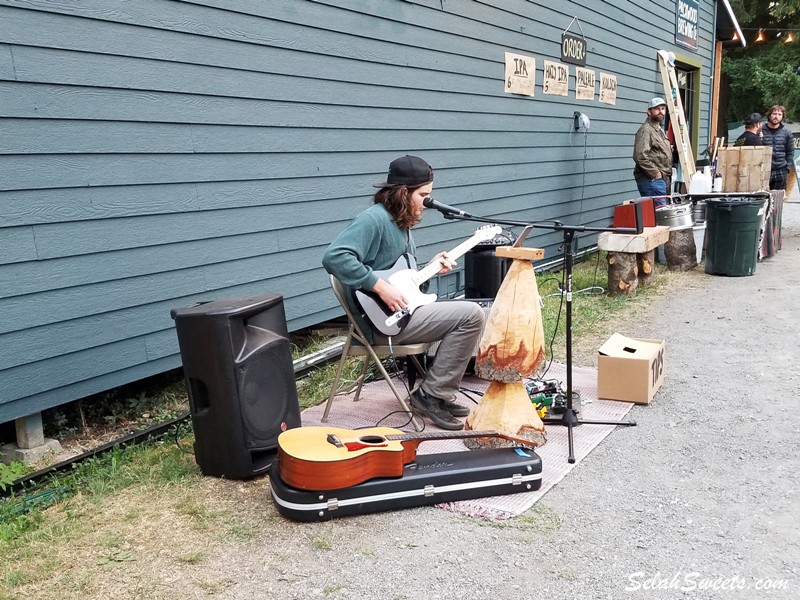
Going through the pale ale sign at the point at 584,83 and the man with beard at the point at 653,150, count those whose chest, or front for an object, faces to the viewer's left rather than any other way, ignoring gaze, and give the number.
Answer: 0

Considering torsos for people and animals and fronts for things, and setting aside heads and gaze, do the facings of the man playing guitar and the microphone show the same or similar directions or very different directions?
very different directions

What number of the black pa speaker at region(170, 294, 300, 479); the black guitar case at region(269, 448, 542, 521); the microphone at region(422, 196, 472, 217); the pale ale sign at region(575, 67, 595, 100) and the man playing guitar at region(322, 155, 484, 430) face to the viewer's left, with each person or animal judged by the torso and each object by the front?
1

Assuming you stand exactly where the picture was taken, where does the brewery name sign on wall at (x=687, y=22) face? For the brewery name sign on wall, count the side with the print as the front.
facing the viewer and to the right of the viewer

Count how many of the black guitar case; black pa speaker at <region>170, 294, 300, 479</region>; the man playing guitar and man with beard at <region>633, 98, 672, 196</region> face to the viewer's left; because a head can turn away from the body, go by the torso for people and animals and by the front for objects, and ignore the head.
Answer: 0

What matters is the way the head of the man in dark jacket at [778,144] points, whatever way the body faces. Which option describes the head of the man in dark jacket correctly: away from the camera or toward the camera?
toward the camera

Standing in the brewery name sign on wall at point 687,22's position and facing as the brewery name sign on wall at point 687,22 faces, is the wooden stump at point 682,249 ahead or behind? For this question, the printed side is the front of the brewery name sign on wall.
ahead

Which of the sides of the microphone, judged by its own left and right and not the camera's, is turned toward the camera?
left

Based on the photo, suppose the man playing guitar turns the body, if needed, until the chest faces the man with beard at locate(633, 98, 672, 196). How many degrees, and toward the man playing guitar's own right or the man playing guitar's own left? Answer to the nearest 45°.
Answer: approximately 45° to the man playing guitar's own left

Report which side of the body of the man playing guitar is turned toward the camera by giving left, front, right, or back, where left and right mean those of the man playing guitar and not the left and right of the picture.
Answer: right

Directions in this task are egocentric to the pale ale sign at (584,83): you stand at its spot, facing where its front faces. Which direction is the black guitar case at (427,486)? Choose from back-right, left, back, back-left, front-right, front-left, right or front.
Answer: front-right

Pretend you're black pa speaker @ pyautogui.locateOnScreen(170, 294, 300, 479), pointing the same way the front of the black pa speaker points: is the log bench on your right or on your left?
on your left

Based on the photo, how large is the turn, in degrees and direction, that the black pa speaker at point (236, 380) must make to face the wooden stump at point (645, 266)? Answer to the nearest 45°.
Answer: approximately 90° to its left

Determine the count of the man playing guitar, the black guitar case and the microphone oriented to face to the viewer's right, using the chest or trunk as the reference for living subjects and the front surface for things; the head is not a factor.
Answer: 1

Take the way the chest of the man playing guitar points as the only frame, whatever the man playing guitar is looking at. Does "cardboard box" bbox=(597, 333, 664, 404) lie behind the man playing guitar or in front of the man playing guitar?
in front
